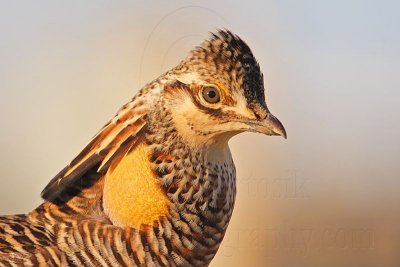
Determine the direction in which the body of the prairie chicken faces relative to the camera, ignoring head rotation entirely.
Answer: to the viewer's right
